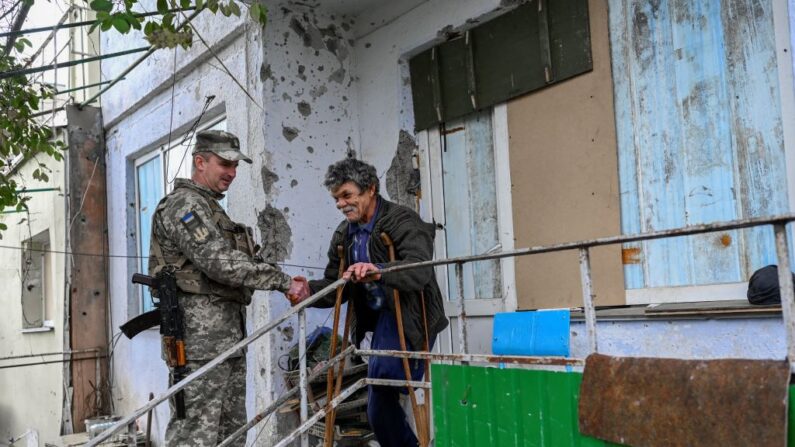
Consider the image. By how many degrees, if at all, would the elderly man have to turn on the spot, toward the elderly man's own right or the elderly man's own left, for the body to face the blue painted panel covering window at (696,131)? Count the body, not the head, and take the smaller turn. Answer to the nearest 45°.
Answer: approximately 135° to the elderly man's own left

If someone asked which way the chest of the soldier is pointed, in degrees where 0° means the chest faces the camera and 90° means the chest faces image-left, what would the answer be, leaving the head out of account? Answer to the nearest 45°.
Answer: approximately 270°

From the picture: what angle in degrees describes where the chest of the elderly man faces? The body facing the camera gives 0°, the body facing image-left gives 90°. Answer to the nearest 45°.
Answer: approximately 45°

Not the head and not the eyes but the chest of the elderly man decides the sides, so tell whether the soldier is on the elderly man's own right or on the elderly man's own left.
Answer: on the elderly man's own right

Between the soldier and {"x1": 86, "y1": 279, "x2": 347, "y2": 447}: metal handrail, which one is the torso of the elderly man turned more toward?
the metal handrail

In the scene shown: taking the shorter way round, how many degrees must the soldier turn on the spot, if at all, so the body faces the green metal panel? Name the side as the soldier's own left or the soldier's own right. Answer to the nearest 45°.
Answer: approximately 45° to the soldier's own right

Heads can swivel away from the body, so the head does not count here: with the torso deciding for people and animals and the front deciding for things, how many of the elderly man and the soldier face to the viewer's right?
1
